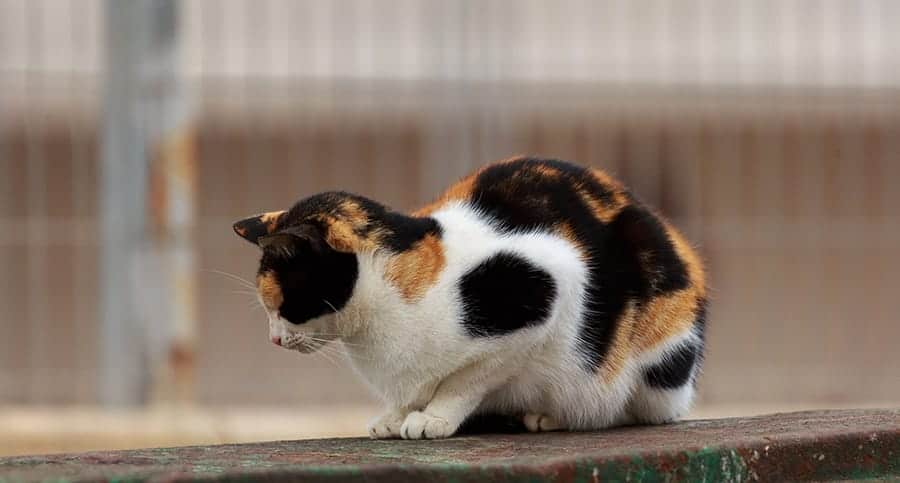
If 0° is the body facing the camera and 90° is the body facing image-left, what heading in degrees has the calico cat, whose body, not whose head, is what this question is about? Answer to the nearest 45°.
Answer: approximately 90°
